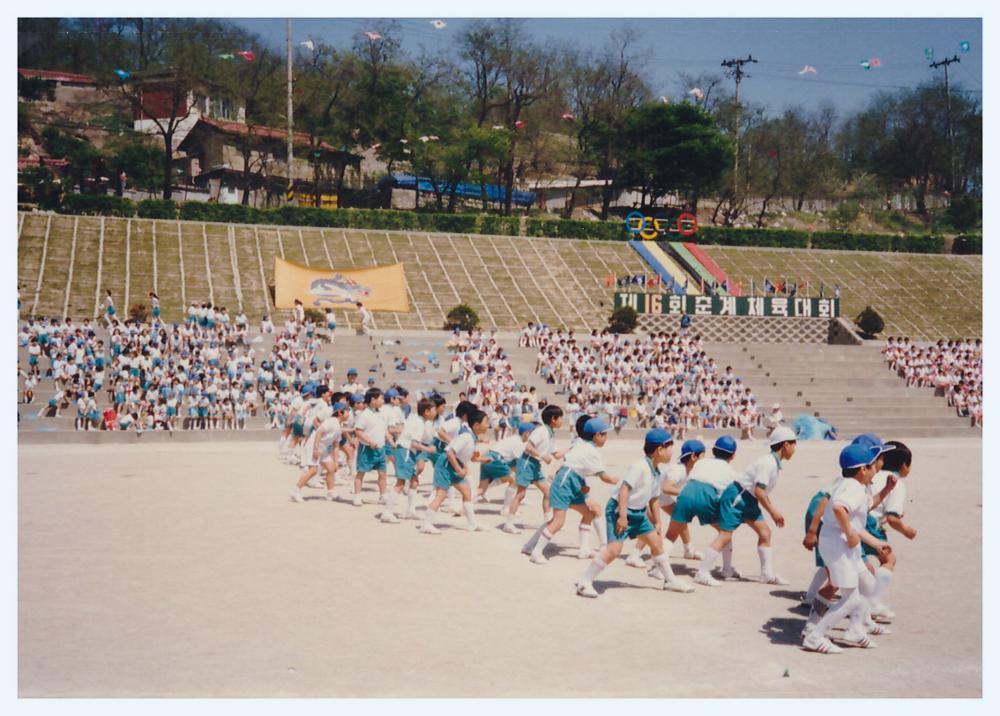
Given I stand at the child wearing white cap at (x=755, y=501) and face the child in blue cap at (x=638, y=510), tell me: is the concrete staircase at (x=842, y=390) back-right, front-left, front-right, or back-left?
back-right

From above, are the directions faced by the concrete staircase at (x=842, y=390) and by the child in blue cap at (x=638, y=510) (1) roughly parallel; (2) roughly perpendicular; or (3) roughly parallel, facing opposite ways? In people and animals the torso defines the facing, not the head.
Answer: roughly perpendicular

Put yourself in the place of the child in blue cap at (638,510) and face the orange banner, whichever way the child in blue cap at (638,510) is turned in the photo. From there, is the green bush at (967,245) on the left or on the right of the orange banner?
right

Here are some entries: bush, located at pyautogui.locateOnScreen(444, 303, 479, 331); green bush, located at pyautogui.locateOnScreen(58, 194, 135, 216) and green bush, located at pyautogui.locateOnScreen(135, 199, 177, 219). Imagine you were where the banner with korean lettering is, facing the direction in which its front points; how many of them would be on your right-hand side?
3

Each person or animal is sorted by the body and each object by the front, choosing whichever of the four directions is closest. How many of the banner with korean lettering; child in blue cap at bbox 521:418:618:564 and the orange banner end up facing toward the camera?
2

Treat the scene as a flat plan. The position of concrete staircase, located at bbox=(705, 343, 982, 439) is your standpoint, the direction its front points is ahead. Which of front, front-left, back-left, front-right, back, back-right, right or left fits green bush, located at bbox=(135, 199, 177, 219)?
right

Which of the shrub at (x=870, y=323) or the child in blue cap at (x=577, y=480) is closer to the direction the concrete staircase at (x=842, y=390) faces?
the child in blue cap

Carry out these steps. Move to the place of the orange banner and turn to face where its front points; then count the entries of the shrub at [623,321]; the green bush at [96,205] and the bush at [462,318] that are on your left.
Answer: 2
